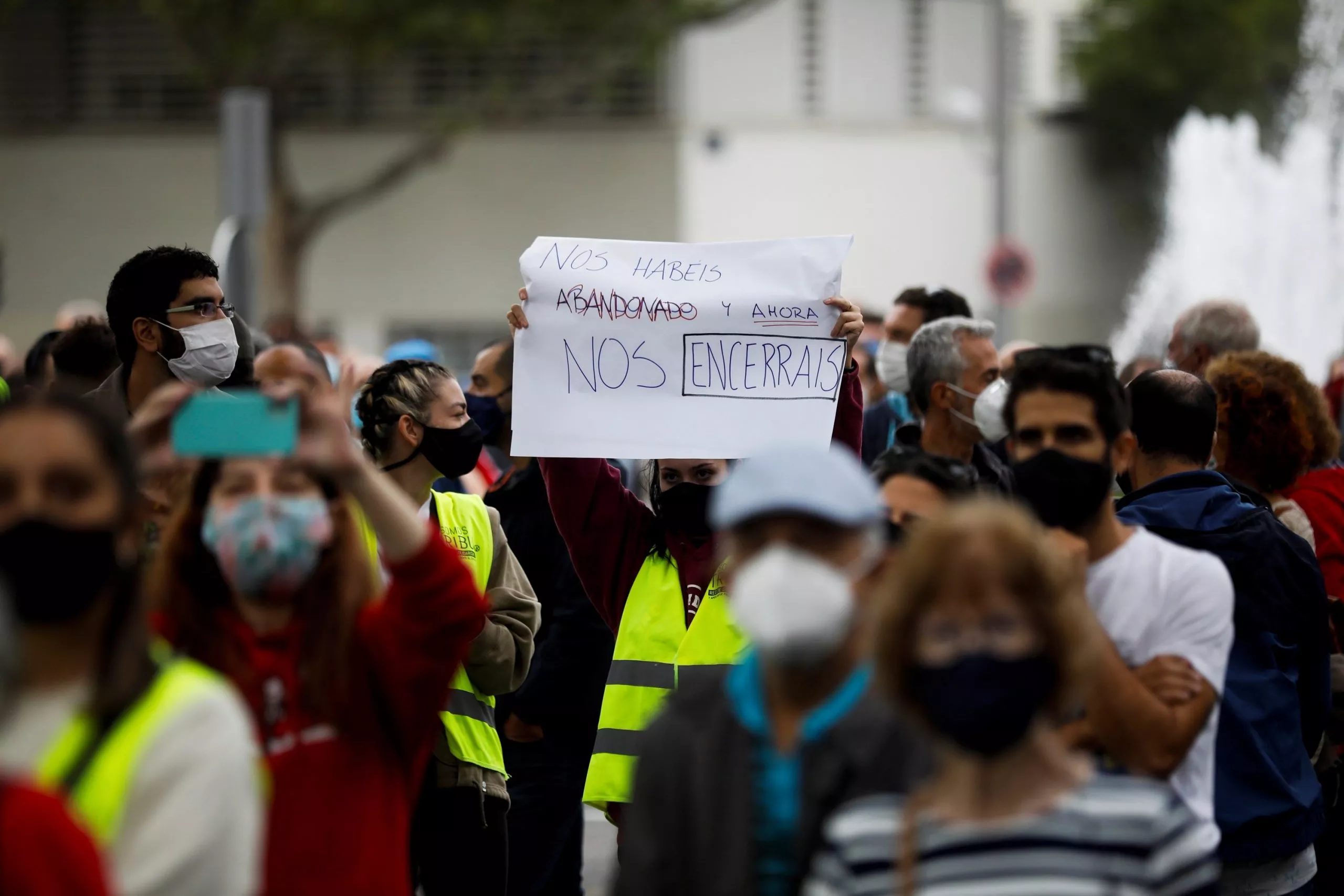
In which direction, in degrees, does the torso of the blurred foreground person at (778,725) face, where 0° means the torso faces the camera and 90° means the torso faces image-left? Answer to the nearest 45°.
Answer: approximately 0°

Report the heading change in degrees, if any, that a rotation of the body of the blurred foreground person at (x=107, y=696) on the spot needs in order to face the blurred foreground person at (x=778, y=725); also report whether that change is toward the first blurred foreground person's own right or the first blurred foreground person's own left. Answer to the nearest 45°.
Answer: approximately 135° to the first blurred foreground person's own left

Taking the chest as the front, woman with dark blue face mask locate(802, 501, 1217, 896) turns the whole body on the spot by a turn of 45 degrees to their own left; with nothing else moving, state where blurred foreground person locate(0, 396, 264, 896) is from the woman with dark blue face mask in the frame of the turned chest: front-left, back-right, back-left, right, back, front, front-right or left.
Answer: back-right

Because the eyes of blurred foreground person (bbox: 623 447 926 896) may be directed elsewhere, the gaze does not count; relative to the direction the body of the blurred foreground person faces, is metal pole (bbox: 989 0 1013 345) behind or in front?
behind

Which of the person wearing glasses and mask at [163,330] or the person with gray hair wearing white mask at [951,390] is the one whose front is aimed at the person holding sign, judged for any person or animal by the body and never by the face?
the person wearing glasses and mask at [163,330]

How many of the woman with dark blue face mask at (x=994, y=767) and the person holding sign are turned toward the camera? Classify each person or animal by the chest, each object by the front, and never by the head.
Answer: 2

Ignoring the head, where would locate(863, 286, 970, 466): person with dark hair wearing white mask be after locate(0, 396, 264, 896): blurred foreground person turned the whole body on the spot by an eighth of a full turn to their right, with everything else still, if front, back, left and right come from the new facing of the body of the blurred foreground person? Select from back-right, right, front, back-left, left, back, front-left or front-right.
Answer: back-right

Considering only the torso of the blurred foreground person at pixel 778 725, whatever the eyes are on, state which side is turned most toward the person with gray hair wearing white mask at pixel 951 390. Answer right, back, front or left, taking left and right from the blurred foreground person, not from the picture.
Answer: back

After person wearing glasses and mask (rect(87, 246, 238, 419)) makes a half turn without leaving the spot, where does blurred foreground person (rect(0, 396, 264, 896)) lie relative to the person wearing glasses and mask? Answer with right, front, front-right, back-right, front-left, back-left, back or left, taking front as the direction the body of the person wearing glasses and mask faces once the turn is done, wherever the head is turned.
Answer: back-left

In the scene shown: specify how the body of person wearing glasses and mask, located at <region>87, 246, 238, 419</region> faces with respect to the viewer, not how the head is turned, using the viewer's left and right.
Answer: facing the viewer and to the right of the viewer
